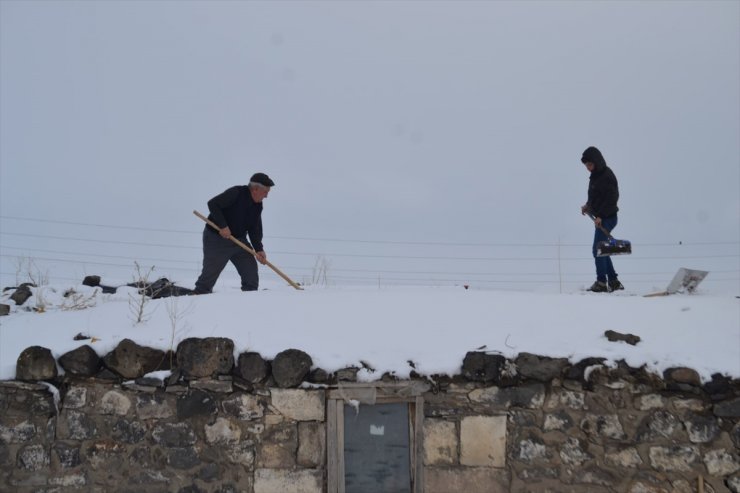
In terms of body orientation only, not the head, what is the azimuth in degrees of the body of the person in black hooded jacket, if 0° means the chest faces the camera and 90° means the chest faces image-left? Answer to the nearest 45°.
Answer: approximately 90°

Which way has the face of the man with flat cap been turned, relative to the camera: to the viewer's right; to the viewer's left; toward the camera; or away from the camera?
to the viewer's right
